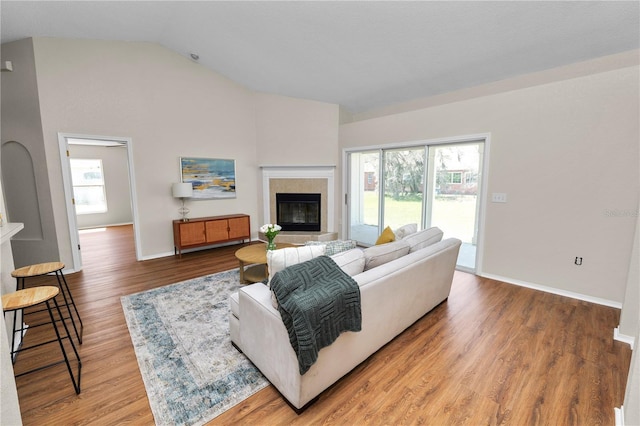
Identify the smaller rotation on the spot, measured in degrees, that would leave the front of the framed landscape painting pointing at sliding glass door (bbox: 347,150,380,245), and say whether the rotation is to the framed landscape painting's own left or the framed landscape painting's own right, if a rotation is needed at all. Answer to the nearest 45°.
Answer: approximately 90° to the framed landscape painting's own left

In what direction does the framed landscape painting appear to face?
toward the camera

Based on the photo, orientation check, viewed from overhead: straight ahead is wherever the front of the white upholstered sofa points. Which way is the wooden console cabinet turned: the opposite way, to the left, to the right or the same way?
the opposite way

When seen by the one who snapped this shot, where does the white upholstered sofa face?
facing away from the viewer and to the left of the viewer

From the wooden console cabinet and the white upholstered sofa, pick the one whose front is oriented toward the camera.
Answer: the wooden console cabinet

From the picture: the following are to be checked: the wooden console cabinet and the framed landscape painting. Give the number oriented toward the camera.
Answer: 2

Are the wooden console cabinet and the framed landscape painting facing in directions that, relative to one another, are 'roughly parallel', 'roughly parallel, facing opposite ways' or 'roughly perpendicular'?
roughly parallel

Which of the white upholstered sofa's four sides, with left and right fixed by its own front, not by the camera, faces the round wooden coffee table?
front

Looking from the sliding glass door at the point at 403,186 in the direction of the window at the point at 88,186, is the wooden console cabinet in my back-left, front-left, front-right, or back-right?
front-left

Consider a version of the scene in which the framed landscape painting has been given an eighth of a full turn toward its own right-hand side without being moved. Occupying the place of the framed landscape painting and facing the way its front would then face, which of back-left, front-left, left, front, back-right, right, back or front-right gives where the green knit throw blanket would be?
front-left

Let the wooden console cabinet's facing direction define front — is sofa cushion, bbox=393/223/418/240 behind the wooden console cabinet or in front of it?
in front

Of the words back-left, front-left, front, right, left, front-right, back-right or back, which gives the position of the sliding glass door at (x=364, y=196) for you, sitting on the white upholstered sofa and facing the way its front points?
front-right

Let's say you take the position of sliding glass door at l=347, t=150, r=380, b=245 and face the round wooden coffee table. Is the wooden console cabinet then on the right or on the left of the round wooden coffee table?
right

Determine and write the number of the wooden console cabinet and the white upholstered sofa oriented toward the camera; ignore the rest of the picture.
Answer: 1

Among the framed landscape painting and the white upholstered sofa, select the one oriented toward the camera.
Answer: the framed landscape painting

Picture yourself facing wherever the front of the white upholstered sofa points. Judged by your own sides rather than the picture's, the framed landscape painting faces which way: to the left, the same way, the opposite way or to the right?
the opposite way

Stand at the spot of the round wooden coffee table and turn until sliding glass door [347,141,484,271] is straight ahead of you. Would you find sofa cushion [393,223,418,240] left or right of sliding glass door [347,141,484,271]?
right

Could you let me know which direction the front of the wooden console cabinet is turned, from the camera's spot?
facing the viewer
